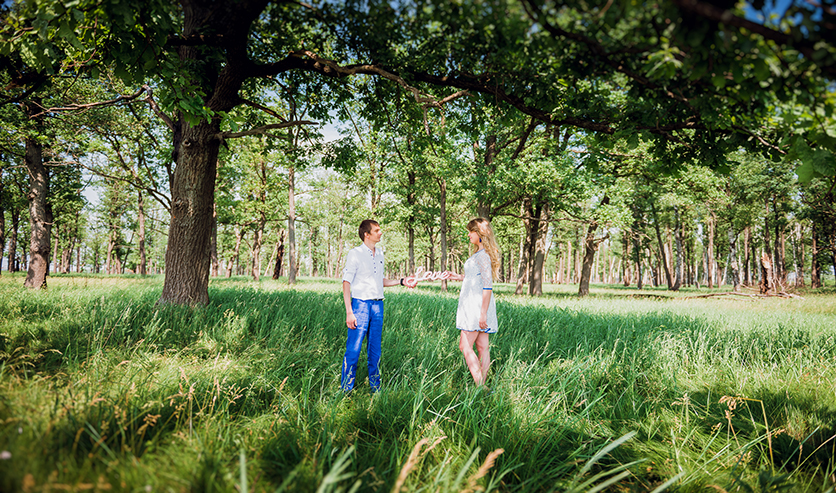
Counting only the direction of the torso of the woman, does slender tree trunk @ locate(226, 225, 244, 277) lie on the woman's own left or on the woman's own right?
on the woman's own right

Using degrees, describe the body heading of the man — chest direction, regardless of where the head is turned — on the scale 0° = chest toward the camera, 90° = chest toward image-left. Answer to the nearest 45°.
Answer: approximately 315°

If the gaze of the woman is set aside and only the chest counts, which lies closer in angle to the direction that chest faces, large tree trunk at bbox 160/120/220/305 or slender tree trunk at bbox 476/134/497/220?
the large tree trunk

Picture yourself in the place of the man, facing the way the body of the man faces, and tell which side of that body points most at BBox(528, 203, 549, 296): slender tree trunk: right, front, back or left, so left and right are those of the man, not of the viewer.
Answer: left

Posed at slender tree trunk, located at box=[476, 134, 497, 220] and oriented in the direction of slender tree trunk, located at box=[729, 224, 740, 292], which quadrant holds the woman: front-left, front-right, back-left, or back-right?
back-right

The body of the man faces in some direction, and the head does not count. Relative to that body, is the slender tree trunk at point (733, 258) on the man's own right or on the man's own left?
on the man's own left

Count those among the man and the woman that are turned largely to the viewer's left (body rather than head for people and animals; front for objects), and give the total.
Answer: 1

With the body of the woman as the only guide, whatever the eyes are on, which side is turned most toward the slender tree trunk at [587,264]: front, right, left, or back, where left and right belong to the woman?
right

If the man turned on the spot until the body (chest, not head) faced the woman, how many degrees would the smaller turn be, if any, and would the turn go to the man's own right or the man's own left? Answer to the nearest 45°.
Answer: approximately 45° to the man's own left

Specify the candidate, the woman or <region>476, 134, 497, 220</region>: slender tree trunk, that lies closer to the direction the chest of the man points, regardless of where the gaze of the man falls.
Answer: the woman

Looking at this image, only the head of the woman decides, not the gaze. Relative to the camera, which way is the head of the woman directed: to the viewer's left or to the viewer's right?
to the viewer's left

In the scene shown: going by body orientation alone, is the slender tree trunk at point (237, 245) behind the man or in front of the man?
behind

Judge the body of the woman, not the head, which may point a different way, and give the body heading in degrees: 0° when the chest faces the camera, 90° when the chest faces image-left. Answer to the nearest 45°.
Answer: approximately 90°

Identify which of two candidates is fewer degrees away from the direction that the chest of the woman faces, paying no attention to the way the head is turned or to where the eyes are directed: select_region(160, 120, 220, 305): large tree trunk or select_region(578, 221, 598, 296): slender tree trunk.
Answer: the large tree trunk

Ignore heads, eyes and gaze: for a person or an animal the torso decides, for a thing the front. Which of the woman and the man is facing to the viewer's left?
the woman

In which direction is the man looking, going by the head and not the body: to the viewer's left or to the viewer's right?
to the viewer's right

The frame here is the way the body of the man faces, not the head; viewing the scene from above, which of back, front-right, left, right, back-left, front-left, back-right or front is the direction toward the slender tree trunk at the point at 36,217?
back
